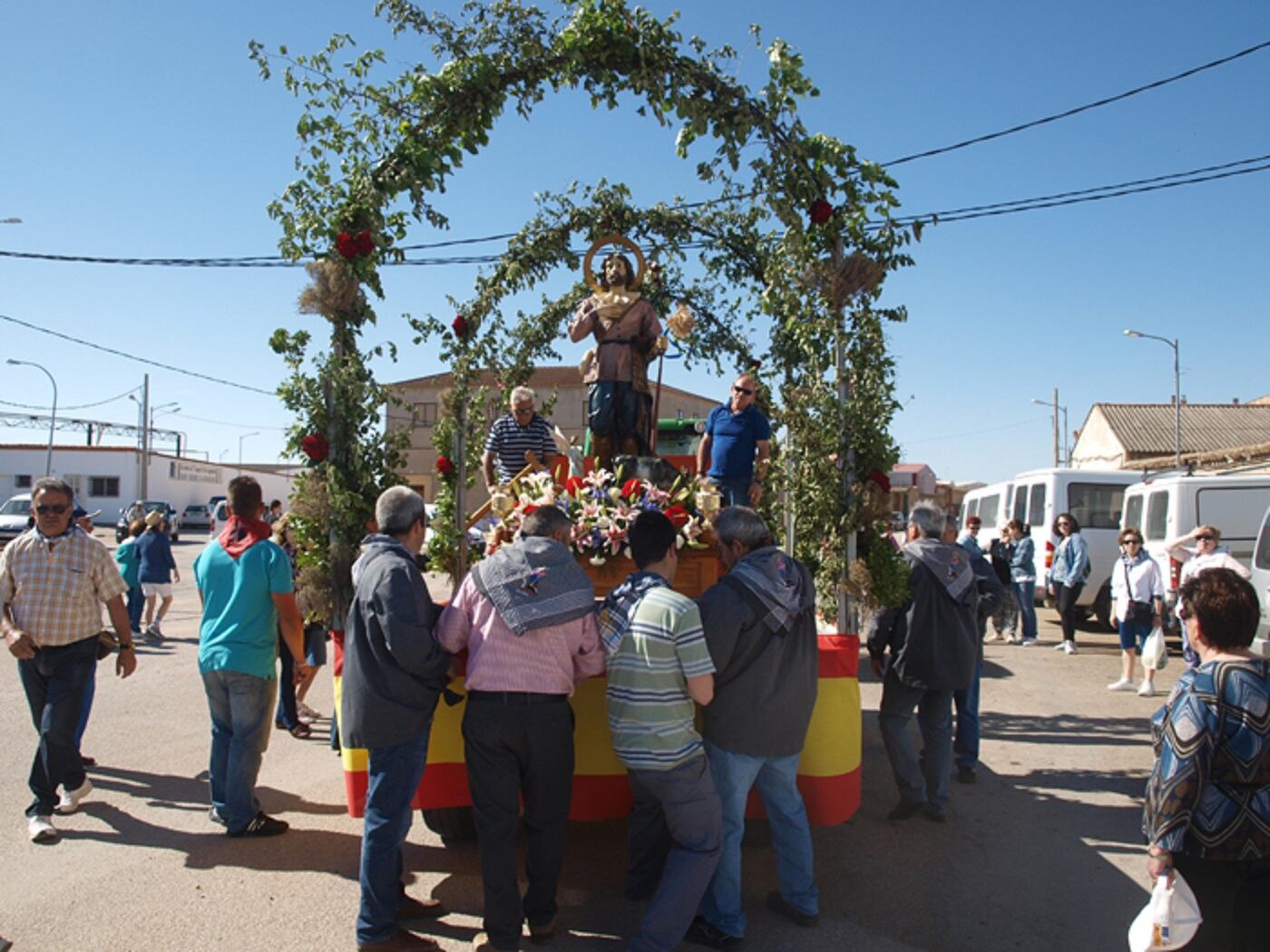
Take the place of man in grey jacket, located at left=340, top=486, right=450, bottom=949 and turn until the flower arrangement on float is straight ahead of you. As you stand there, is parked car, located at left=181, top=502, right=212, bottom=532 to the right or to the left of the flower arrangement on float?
left

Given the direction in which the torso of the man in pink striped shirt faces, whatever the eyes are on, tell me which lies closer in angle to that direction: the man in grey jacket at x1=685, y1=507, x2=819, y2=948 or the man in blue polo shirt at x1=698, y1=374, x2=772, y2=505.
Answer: the man in blue polo shirt

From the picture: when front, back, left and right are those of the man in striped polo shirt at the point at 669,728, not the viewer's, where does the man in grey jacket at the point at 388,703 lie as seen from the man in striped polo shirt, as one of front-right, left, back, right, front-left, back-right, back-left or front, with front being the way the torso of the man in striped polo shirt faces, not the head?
back-left

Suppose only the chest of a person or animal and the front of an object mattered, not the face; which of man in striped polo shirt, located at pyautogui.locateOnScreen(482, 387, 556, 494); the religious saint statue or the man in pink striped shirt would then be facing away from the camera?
the man in pink striped shirt

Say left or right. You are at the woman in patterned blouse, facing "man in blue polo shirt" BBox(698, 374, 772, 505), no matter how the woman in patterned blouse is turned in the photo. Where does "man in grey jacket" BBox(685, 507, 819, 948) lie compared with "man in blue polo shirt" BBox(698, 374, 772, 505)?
left

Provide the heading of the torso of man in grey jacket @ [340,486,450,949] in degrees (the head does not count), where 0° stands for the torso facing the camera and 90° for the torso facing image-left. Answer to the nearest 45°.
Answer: approximately 225°

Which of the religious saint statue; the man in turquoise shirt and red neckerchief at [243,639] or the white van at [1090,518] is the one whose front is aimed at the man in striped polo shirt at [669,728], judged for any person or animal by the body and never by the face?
the religious saint statue

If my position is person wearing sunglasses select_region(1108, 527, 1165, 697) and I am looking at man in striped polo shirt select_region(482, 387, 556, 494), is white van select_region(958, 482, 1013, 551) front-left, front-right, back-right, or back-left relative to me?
back-right

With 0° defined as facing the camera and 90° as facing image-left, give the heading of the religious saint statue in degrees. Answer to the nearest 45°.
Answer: approximately 0°

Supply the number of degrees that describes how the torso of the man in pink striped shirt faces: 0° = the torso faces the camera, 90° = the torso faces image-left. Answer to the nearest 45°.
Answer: approximately 180°
